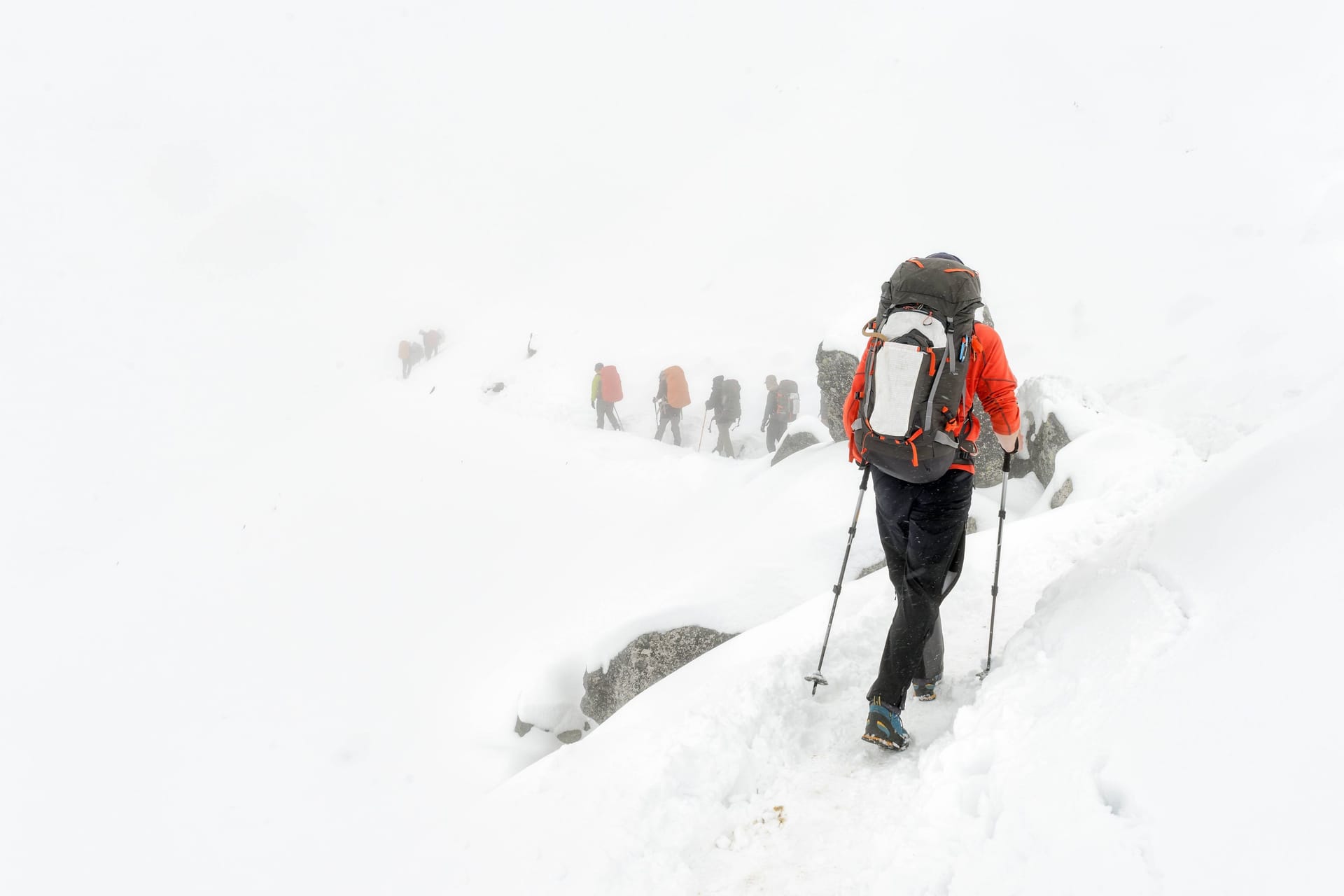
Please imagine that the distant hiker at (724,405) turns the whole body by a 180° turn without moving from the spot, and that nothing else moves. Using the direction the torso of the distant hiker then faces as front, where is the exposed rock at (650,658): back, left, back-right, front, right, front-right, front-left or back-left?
front-right

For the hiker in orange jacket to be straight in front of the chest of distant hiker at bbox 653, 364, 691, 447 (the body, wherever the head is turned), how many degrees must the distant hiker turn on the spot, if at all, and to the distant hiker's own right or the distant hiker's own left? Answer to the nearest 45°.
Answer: approximately 135° to the distant hiker's own left

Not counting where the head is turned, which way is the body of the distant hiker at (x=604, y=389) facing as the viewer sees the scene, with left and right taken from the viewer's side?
facing away from the viewer and to the left of the viewer

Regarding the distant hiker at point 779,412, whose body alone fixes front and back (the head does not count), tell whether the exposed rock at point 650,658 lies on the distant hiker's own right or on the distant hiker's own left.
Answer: on the distant hiker's own left

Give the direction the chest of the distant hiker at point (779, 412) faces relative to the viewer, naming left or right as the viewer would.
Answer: facing away from the viewer and to the left of the viewer

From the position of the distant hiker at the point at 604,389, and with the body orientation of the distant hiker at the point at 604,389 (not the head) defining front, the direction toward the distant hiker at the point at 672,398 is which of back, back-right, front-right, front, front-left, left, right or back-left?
back

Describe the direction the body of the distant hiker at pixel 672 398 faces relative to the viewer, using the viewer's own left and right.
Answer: facing away from the viewer and to the left of the viewer

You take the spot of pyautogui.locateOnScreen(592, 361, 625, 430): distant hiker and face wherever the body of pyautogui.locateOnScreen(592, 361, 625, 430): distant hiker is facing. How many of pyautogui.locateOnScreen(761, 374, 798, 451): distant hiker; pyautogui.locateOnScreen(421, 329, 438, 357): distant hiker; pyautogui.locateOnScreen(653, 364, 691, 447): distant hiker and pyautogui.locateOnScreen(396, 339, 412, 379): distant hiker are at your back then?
2

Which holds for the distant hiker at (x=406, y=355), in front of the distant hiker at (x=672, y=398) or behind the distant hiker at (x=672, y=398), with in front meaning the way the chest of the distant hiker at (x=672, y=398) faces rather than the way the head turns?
in front

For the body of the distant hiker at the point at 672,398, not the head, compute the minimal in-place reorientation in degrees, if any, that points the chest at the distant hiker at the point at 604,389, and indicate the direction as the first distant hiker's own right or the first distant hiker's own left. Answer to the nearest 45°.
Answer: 0° — they already face them
